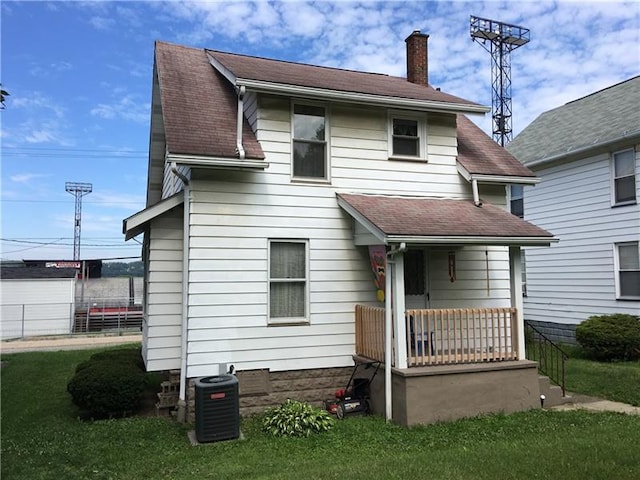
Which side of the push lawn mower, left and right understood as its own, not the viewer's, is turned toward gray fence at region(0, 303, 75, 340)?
right

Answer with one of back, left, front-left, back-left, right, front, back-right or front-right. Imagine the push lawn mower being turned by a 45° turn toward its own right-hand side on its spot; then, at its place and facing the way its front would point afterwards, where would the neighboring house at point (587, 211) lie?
back-right

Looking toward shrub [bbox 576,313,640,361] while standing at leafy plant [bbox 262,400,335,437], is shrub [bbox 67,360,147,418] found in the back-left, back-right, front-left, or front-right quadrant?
back-left

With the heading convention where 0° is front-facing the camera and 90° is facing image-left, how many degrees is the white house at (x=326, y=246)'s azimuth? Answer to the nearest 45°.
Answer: approximately 315°

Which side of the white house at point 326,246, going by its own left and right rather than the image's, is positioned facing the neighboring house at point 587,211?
left

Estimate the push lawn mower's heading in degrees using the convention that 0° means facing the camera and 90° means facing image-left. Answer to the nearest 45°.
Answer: approximately 45°

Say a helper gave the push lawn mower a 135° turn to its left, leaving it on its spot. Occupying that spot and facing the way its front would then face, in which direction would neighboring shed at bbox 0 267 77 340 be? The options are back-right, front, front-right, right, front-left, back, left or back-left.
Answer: back-left
